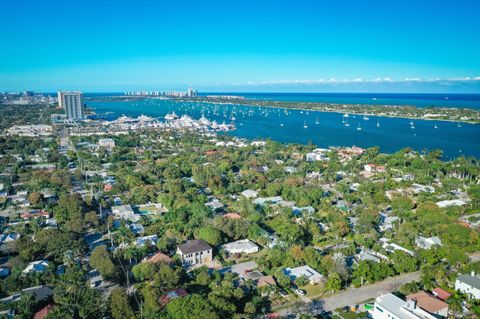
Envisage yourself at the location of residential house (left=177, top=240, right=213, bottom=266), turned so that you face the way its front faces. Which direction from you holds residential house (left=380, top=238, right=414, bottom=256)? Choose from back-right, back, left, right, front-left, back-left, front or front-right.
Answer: left

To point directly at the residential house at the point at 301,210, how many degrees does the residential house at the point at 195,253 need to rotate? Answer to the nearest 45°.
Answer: approximately 135° to its left

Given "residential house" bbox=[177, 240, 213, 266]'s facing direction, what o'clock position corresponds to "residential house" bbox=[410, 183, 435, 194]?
"residential house" bbox=[410, 183, 435, 194] is roughly at 8 o'clock from "residential house" bbox=[177, 240, 213, 266].

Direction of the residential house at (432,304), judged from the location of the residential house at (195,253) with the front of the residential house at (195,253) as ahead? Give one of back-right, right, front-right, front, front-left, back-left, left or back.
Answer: front-left

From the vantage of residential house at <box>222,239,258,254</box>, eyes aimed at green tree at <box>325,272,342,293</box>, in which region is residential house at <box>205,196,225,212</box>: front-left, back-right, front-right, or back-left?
back-left

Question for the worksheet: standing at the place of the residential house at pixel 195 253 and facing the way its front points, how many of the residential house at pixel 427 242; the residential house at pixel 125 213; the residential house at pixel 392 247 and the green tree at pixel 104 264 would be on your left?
2

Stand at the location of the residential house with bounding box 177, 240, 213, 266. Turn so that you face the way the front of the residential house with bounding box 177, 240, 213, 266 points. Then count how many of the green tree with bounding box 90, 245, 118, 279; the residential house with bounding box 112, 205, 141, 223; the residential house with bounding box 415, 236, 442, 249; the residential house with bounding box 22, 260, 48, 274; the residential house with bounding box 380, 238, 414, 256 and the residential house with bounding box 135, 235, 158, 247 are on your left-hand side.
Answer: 2

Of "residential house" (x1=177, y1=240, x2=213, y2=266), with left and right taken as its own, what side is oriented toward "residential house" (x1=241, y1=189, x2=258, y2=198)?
back

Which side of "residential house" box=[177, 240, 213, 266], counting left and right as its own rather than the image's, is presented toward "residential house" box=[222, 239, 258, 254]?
left

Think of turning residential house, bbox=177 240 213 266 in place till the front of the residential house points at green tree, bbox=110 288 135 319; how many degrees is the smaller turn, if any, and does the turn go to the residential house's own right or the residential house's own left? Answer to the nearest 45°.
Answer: approximately 45° to the residential house's own right

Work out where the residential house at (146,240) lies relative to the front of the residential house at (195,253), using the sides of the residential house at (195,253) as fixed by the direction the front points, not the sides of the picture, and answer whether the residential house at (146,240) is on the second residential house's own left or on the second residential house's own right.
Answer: on the second residential house's own right

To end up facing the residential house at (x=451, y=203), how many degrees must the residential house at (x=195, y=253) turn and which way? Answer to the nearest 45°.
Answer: approximately 90° to its left

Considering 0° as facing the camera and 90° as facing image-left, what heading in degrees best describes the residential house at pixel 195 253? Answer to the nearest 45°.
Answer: approximately 0°
